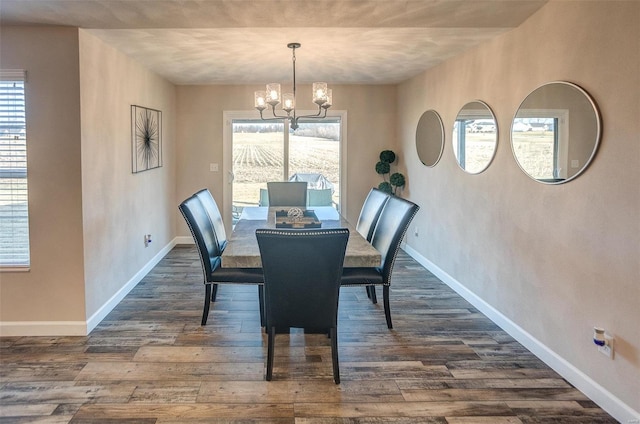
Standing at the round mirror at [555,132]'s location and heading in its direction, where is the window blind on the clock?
The window blind is roughly at 1 o'clock from the round mirror.

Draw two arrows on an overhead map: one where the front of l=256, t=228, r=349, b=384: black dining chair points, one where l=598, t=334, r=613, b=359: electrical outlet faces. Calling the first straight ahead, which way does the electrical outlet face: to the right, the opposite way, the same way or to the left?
to the left

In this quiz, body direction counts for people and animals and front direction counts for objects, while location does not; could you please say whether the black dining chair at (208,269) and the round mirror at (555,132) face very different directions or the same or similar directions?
very different directions

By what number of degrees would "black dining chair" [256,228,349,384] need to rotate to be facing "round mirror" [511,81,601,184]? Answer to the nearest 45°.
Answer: approximately 90° to its right

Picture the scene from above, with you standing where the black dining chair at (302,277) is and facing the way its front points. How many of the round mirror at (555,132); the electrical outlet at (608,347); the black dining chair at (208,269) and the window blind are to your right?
2

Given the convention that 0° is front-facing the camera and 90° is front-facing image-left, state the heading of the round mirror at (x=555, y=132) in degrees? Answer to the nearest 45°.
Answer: approximately 45°

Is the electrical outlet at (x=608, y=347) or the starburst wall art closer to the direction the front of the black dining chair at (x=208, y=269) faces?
the electrical outlet

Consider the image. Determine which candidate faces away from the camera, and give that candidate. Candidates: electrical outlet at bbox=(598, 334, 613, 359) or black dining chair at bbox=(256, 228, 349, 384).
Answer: the black dining chair

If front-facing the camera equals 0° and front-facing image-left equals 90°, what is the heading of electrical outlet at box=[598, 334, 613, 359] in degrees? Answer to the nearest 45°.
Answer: approximately 45°

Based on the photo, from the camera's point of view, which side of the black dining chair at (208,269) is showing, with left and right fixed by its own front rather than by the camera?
right

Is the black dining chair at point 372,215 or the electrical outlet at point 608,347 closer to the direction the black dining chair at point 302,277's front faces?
the black dining chair

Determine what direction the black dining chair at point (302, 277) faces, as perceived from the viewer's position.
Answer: facing away from the viewer
